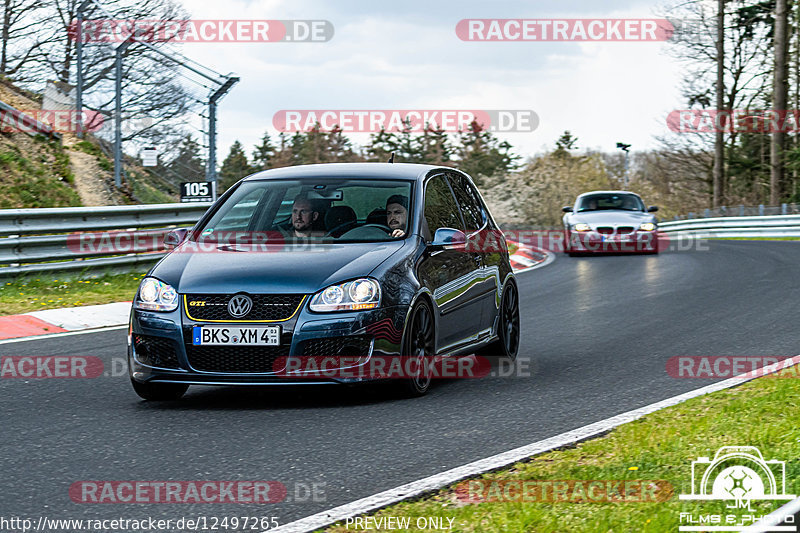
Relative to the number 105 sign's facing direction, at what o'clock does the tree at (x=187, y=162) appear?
The tree is roughly at 6 o'clock from the number 105 sign.

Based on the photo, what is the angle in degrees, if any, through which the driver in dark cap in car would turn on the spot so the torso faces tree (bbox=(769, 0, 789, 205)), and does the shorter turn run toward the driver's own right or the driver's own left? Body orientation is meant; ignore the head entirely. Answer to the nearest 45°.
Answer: approximately 180°

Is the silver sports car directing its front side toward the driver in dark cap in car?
yes

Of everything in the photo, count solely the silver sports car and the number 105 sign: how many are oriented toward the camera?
2

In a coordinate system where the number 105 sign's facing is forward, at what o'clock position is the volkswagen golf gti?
The volkswagen golf gti is roughly at 12 o'clock from the number 105 sign.

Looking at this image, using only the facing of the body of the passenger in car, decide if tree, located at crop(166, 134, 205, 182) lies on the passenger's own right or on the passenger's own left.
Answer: on the passenger's own right

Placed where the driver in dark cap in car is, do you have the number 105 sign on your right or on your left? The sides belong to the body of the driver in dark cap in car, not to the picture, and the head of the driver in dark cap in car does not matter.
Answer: on your right
